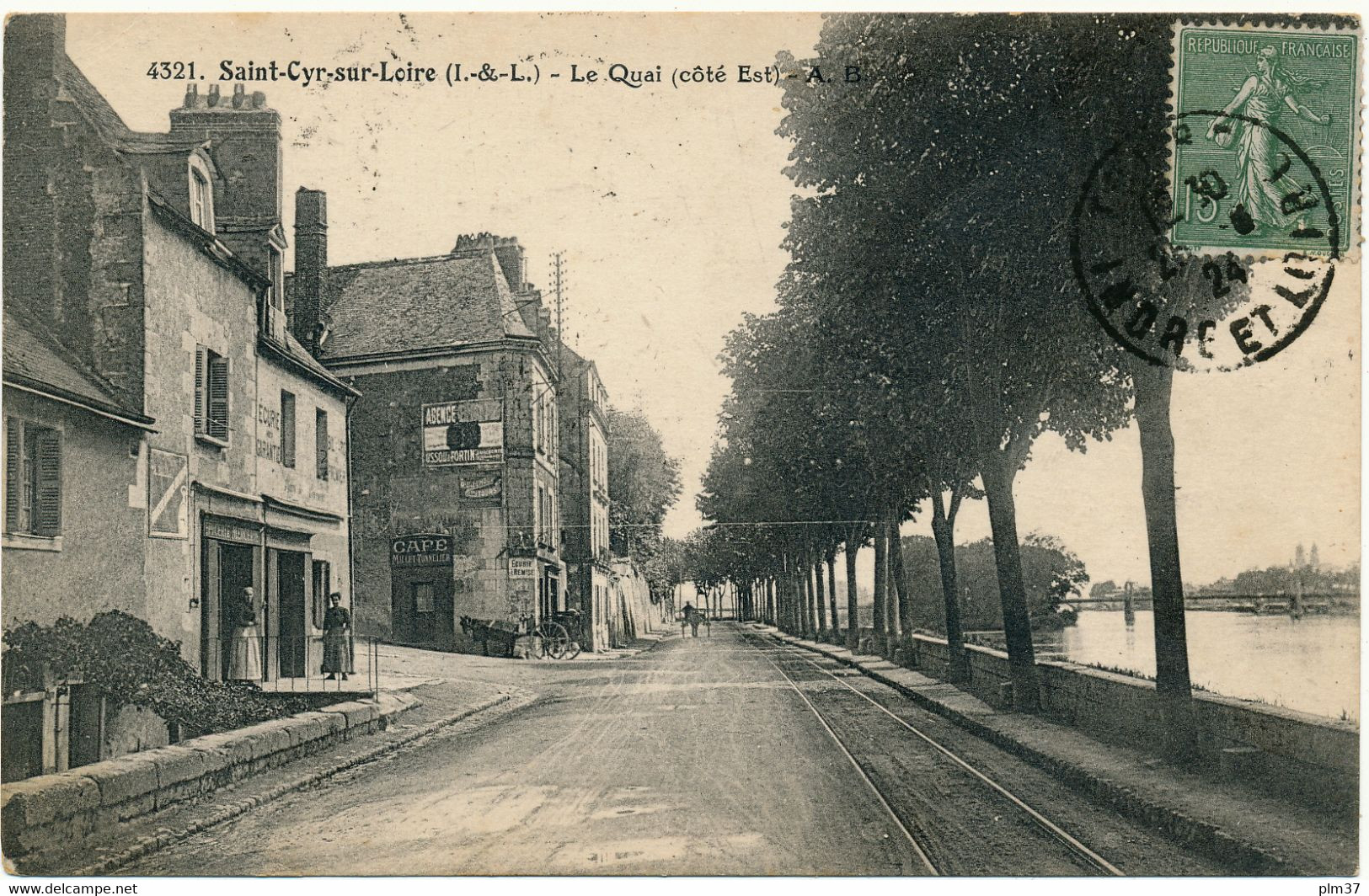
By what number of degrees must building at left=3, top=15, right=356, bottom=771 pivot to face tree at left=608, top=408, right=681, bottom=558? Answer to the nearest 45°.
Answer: approximately 90° to its left

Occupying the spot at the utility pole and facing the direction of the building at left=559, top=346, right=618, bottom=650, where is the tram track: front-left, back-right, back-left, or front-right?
back-right

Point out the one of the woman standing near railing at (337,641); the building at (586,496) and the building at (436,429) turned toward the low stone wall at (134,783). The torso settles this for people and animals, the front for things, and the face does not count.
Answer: the woman standing near railing

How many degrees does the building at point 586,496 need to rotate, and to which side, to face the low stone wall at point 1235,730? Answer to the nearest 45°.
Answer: approximately 90° to its right

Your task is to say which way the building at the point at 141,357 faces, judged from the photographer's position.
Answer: facing the viewer and to the right of the viewer

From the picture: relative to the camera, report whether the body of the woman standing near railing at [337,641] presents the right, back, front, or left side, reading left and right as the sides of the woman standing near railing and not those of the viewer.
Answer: front

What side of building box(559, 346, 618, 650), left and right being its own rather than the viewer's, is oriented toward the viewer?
right

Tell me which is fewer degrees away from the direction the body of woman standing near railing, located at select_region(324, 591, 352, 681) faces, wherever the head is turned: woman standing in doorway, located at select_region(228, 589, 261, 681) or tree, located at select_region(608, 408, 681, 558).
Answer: the woman standing in doorway

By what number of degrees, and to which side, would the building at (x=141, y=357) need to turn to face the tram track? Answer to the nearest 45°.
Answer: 0° — it already faces it

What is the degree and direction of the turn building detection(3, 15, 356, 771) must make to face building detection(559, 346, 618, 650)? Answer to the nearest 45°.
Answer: approximately 90° to its left

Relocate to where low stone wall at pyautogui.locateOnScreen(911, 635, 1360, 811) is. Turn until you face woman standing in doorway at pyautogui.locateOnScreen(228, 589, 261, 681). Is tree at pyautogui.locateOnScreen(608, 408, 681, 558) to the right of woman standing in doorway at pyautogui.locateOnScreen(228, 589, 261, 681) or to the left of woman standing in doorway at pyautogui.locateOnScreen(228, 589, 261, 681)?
right

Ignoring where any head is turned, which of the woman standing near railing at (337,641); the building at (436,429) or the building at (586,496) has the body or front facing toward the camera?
the woman standing near railing

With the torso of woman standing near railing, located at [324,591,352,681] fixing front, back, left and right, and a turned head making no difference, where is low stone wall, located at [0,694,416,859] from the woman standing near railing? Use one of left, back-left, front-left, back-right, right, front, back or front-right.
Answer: front
